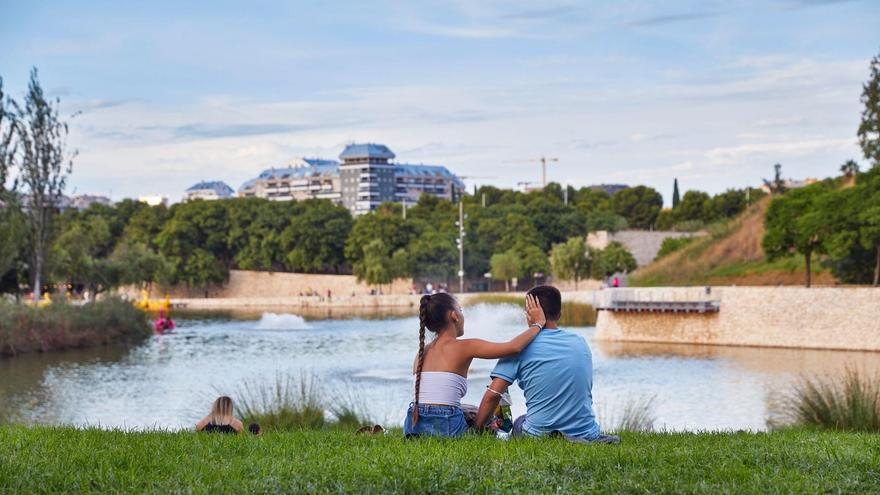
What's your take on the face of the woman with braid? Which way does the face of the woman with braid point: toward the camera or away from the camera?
away from the camera

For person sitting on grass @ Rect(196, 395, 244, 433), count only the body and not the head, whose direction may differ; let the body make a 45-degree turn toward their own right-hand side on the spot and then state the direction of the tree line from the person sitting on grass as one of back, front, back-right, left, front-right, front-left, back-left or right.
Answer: front

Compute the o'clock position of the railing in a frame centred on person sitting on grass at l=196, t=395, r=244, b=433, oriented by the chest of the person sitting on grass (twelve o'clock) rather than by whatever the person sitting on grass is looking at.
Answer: The railing is roughly at 1 o'clock from the person sitting on grass.

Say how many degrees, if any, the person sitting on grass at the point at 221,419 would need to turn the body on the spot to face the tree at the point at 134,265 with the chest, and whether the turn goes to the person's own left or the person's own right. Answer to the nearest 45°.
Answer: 0° — they already face it

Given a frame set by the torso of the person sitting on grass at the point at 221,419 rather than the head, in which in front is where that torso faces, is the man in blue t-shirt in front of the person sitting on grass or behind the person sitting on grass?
behind

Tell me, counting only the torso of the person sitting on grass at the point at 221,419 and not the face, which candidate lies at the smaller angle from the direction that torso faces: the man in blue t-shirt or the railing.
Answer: the railing

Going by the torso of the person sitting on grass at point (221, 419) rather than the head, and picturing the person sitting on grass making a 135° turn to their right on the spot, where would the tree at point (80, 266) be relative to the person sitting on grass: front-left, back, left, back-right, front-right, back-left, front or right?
back-left

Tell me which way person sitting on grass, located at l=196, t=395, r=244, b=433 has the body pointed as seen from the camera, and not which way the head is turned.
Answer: away from the camera

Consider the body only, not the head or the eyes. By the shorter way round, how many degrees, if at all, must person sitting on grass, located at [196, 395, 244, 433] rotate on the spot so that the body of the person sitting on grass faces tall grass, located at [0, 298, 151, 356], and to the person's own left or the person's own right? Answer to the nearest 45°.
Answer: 0° — they already face it

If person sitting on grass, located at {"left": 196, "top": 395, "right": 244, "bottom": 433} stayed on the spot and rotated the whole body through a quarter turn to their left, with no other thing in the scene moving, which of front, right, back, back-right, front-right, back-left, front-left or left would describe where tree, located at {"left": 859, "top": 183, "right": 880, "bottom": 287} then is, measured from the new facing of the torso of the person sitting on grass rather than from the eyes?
back-right

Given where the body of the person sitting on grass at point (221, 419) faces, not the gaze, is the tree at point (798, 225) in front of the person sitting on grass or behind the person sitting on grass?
in front

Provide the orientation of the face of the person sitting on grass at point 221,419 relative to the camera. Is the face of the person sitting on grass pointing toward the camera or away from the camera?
away from the camera

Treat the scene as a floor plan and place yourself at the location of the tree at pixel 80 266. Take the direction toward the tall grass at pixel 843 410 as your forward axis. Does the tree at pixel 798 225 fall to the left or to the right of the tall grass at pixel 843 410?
left
